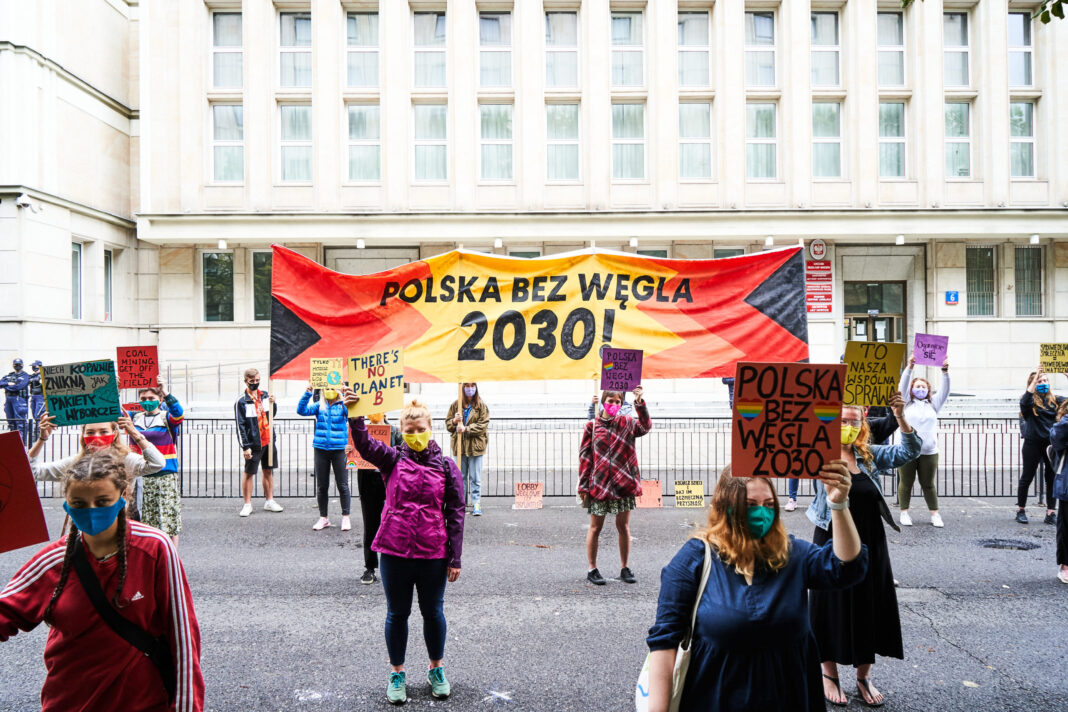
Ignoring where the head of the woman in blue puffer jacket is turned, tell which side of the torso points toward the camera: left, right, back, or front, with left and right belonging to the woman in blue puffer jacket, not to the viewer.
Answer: front

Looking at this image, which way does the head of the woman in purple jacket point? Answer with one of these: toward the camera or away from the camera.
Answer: toward the camera

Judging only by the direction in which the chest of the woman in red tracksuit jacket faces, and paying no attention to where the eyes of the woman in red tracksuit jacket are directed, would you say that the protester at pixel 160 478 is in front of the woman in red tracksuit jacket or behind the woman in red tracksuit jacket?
behind

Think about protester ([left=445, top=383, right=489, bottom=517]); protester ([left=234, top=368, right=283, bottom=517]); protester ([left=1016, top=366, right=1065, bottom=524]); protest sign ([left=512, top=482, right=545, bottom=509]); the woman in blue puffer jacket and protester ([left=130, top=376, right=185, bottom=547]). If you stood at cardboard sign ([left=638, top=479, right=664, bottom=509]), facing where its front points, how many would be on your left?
1

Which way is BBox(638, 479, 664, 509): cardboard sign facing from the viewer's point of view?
toward the camera

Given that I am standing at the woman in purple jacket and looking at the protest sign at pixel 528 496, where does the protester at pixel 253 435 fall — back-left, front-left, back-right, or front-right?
front-left

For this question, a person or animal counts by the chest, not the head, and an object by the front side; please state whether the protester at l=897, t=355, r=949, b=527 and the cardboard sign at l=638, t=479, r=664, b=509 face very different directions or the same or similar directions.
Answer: same or similar directions

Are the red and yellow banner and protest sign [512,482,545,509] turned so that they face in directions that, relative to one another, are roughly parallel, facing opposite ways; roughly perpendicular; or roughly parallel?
roughly parallel

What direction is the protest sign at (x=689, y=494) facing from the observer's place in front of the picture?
facing the viewer

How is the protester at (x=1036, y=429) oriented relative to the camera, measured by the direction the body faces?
toward the camera

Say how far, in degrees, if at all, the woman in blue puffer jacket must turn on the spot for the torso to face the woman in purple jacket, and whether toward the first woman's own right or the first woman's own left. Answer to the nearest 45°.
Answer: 0° — they already face them

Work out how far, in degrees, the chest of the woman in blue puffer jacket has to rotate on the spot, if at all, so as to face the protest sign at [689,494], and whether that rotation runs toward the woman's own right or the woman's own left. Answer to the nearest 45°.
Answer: approximately 90° to the woman's own left

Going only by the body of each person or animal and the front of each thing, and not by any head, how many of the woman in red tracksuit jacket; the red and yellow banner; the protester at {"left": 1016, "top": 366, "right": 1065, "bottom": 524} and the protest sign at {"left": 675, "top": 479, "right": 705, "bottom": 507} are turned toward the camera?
4
